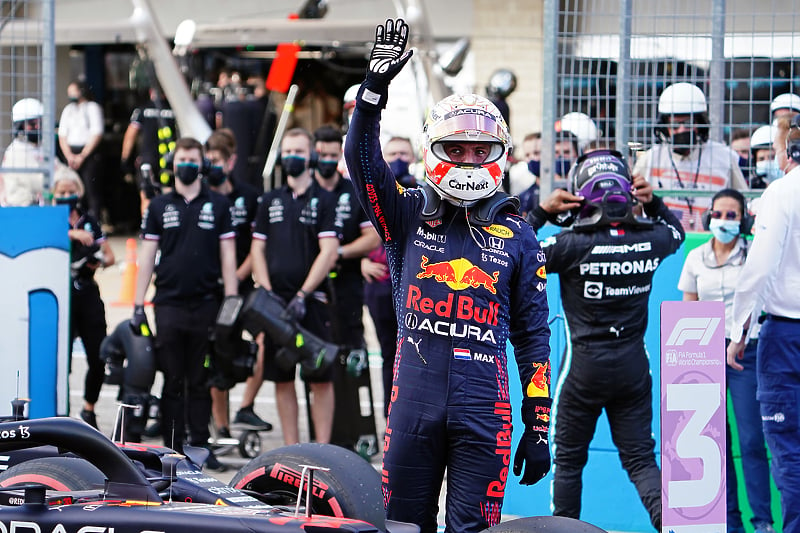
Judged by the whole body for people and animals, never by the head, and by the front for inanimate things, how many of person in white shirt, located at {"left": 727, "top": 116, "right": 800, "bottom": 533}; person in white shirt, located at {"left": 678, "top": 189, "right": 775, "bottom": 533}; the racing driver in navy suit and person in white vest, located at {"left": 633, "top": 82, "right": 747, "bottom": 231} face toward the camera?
3

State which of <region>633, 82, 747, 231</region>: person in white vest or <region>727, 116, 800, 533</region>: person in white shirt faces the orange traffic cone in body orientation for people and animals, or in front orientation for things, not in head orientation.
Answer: <region>727, 116, 800, 533</region>: person in white shirt

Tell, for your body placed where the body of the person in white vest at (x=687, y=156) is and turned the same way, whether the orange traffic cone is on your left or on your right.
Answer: on your right

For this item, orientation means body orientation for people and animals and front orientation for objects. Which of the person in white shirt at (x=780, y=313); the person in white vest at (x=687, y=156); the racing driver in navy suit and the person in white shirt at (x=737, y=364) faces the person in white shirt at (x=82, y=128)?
the person in white shirt at (x=780, y=313)

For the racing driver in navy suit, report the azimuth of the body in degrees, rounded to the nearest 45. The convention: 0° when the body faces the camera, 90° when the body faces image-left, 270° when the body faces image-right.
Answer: approximately 0°

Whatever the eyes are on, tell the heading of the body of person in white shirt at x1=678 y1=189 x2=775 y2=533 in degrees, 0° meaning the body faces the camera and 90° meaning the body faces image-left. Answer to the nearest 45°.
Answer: approximately 0°

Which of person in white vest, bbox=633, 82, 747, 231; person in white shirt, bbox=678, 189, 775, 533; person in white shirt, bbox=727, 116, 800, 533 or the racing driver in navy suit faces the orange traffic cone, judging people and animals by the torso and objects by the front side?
person in white shirt, bbox=727, 116, 800, 533

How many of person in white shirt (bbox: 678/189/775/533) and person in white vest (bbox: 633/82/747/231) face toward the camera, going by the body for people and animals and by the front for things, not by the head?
2
